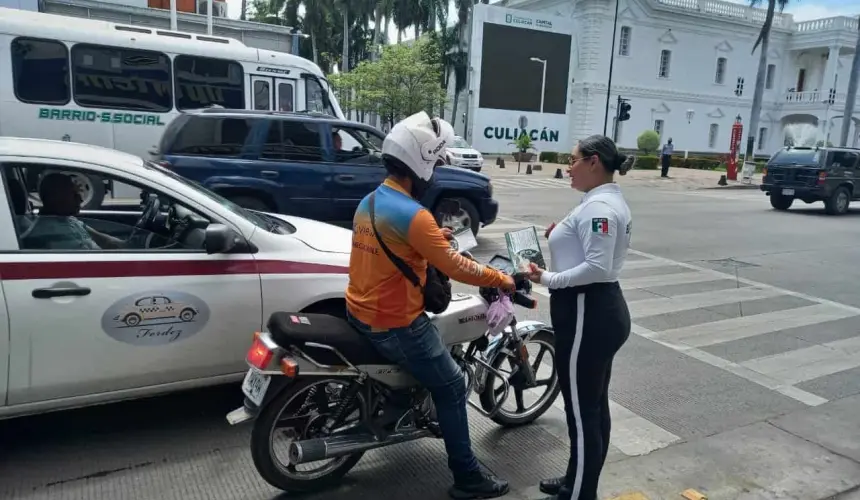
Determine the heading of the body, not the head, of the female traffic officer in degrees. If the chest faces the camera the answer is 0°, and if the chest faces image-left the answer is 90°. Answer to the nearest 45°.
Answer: approximately 90°

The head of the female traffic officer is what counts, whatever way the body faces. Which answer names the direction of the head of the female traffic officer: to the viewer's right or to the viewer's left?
to the viewer's left

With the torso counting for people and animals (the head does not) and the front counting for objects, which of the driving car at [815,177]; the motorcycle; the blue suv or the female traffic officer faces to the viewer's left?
the female traffic officer

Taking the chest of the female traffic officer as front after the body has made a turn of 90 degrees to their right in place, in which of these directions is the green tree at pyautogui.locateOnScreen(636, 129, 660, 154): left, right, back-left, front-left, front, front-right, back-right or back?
front

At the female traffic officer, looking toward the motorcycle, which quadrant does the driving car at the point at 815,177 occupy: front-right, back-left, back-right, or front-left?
back-right

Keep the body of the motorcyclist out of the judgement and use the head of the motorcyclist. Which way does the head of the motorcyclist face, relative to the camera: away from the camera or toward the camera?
away from the camera

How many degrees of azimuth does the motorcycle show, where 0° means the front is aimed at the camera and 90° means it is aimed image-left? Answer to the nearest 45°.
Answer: approximately 225°

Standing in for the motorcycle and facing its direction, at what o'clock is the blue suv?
The blue suv is roughly at 10 o'clock from the motorcycle.

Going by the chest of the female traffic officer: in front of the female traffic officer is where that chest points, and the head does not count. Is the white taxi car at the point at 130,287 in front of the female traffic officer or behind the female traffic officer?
in front

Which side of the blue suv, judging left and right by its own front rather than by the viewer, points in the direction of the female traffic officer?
right

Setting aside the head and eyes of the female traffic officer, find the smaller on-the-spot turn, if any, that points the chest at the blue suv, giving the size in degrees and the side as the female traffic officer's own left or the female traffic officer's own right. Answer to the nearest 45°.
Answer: approximately 45° to the female traffic officer's own right

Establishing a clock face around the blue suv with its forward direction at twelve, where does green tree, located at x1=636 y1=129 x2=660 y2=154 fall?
The green tree is roughly at 10 o'clock from the blue suv.

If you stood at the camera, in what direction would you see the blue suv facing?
facing to the right of the viewer

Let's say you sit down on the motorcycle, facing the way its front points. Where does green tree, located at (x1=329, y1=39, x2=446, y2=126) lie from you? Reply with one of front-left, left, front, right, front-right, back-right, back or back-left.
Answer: front-left

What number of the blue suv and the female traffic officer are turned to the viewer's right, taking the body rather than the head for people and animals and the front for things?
1
